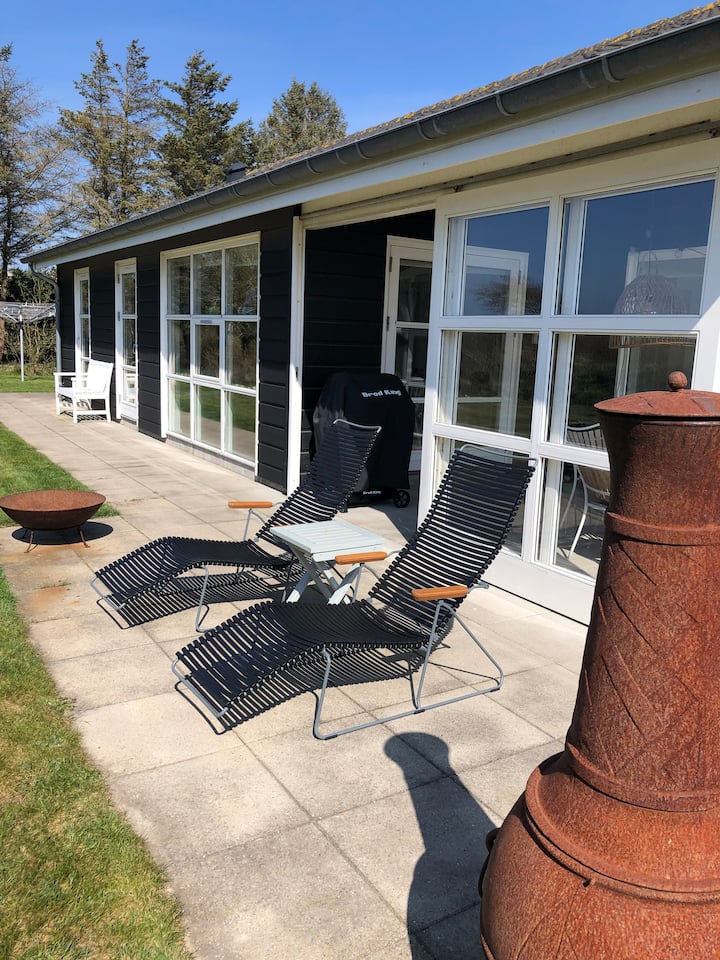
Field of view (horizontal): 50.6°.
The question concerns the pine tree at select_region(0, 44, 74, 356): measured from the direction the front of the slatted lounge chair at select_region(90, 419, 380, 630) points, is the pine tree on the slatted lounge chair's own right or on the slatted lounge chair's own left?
on the slatted lounge chair's own right

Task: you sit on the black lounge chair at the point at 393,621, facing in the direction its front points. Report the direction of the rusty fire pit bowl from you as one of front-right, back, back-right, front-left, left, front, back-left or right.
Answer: right

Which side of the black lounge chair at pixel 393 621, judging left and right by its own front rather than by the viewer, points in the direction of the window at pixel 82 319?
right

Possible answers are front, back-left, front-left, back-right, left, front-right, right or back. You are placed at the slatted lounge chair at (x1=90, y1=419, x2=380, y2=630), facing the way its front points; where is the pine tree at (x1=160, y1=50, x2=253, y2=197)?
back-right

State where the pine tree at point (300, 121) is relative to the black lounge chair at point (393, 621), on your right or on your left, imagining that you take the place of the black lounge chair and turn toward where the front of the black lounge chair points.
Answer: on your right

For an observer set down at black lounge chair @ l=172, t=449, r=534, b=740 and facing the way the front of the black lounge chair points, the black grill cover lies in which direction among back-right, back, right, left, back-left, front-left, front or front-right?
back-right

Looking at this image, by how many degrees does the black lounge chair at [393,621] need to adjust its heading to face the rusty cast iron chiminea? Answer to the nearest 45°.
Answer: approximately 45° to its left

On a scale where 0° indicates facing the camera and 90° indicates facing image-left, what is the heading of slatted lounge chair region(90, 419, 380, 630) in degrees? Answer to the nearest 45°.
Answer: approximately 45°

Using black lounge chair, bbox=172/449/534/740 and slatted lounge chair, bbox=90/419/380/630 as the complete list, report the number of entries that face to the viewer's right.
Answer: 0

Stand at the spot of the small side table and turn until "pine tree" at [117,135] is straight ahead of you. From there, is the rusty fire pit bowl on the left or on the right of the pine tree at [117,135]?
left

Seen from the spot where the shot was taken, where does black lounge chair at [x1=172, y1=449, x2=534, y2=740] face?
facing the viewer and to the left of the viewer

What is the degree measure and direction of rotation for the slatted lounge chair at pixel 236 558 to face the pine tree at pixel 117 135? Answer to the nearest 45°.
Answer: approximately 135° to its right

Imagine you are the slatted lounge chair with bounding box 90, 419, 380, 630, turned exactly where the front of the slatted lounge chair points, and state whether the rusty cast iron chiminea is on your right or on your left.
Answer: on your left

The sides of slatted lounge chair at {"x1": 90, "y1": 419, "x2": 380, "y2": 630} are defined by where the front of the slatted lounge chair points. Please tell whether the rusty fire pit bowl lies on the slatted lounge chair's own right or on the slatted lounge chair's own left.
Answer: on the slatted lounge chair's own right

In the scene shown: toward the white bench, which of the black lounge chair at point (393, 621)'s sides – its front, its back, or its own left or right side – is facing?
right
